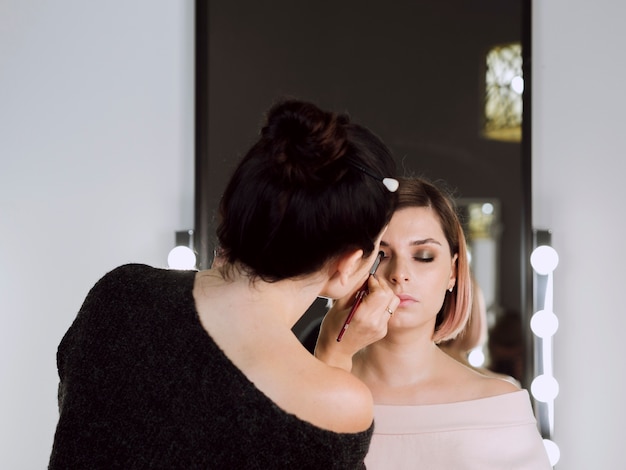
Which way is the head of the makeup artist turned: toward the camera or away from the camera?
away from the camera

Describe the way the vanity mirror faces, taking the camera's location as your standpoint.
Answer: facing the viewer

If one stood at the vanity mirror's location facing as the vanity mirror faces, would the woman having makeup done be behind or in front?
in front

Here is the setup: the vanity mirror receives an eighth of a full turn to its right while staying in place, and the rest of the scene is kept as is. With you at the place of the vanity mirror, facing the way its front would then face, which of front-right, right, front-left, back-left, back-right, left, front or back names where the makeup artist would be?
front-left
